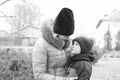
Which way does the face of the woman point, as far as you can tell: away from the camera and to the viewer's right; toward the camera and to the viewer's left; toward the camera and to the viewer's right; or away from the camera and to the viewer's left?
toward the camera and to the viewer's right

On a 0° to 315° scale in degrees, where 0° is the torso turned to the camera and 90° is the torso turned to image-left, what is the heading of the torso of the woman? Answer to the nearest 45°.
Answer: approximately 315°
